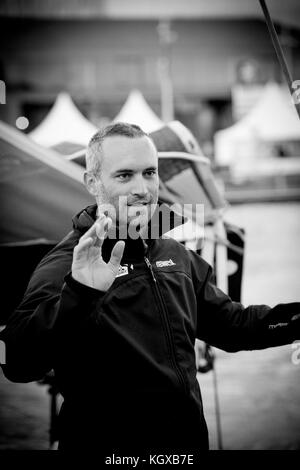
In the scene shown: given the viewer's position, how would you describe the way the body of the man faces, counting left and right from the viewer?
facing the viewer and to the right of the viewer

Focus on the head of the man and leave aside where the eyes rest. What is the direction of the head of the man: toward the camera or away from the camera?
toward the camera

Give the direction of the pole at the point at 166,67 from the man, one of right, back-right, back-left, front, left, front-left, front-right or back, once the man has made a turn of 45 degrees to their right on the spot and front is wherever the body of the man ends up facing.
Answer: back
